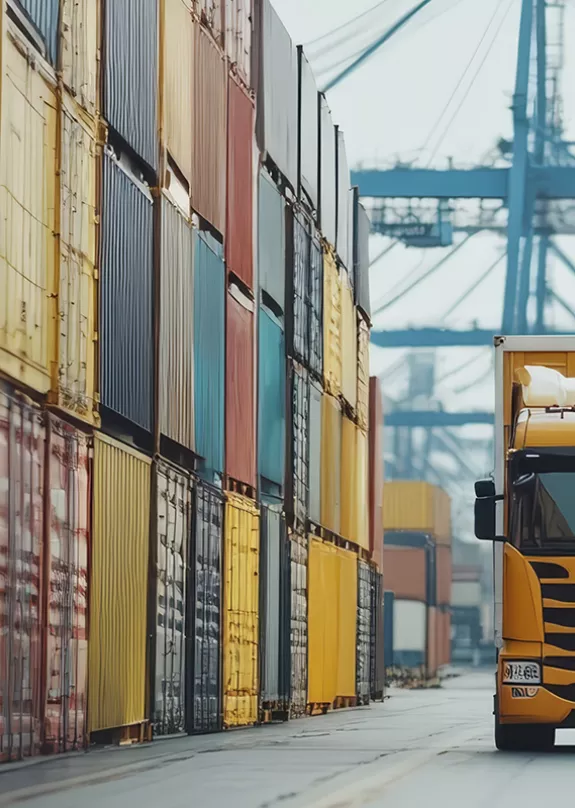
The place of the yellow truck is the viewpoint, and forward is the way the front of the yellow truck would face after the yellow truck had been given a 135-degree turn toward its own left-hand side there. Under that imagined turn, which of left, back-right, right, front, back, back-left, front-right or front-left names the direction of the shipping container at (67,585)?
back-left

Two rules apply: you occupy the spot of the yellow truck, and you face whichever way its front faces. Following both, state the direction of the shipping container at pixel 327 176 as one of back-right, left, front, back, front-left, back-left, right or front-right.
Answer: back

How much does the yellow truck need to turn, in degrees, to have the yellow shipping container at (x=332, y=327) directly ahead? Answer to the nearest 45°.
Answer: approximately 180°

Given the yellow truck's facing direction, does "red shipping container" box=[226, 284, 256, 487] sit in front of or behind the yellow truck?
behind

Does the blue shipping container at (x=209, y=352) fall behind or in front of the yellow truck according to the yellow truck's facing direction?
behind

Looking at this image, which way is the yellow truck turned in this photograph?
toward the camera

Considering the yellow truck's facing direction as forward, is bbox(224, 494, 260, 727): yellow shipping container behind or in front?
behind

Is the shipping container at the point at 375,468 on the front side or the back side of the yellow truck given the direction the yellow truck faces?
on the back side
